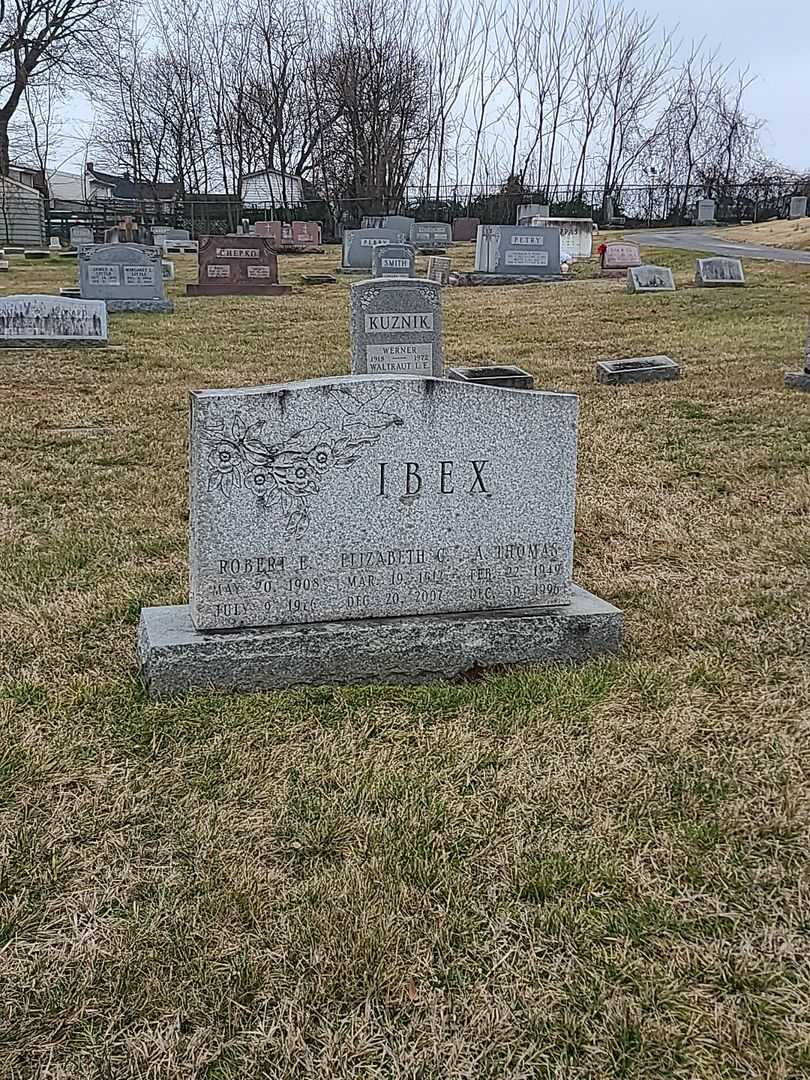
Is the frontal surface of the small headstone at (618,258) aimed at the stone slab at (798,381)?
yes

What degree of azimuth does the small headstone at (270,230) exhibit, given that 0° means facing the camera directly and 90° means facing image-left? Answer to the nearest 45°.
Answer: approximately 0°

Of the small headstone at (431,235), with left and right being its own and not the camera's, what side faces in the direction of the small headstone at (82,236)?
right

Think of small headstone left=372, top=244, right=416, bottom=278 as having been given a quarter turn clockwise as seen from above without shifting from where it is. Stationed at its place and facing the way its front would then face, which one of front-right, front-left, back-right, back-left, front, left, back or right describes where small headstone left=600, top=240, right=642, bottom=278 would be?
back-right

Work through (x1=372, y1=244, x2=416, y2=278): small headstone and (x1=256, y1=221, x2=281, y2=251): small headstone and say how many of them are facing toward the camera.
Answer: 2

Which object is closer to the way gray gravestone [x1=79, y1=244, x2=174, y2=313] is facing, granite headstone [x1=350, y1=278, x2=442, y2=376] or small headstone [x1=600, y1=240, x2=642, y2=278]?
the granite headstone

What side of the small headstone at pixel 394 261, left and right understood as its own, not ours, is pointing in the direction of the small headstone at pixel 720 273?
left

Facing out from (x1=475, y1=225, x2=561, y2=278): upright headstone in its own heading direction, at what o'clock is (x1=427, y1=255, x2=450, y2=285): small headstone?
The small headstone is roughly at 2 o'clock from the upright headstone.

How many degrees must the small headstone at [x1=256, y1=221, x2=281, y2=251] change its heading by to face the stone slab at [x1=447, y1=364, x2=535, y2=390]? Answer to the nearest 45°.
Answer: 0° — it already faces it

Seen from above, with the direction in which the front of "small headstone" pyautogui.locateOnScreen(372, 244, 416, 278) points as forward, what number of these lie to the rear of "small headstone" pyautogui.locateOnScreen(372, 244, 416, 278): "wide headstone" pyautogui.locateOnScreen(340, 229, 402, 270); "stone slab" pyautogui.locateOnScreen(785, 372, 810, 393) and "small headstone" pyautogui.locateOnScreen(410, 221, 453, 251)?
2

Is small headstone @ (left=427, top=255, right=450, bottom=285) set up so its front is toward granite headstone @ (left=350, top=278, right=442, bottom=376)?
yes

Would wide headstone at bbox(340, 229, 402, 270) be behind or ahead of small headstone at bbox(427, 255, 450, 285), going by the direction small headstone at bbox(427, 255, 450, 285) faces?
behind

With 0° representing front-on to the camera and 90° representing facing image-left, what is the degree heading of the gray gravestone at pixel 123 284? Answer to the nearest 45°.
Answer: approximately 0°
